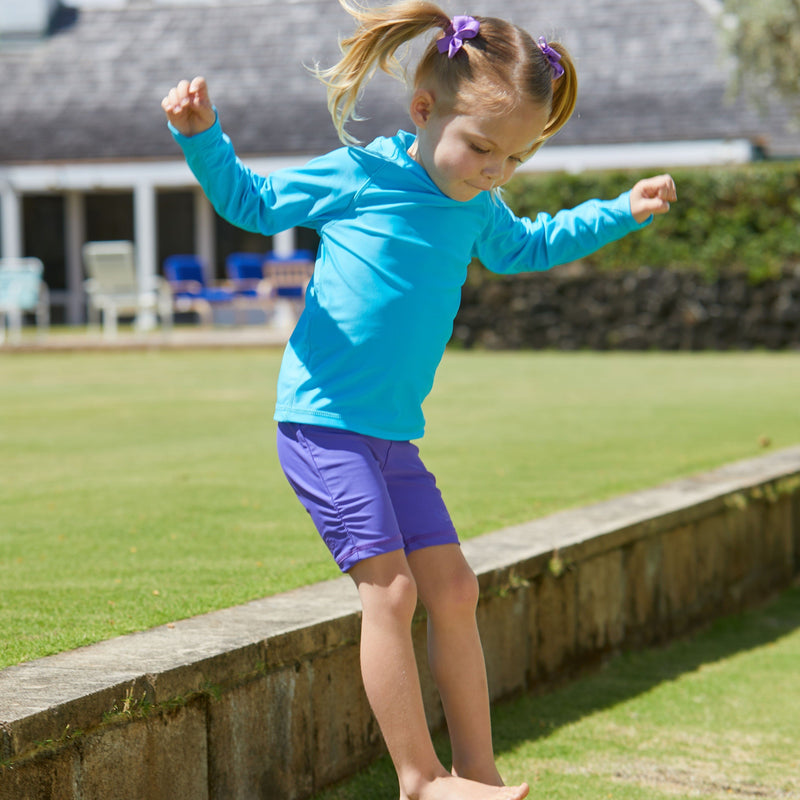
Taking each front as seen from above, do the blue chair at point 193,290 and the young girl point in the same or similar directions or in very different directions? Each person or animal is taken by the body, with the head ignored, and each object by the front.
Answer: same or similar directions

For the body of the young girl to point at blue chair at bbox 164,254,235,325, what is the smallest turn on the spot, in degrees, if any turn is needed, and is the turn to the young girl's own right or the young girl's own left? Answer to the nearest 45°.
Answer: approximately 135° to the young girl's own left

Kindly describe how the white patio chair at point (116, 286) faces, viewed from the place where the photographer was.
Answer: facing the viewer and to the right of the viewer

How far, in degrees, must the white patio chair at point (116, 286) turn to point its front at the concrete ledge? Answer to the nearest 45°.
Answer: approximately 45° to its right

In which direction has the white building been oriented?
toward the camera

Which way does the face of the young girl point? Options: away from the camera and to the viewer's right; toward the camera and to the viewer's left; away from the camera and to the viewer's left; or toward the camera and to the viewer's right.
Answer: toward the camera and to the viewer's right

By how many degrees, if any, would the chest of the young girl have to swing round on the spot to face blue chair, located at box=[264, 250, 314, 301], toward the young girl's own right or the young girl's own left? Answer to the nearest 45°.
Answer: approximately 135° to the young girl's own left

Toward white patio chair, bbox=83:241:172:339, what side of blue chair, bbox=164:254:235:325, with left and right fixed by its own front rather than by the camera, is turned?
right

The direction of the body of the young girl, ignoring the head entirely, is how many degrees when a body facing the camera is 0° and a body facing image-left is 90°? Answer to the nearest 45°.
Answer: approximately 315°

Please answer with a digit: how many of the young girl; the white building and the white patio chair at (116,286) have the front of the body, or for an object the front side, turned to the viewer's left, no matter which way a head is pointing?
0
